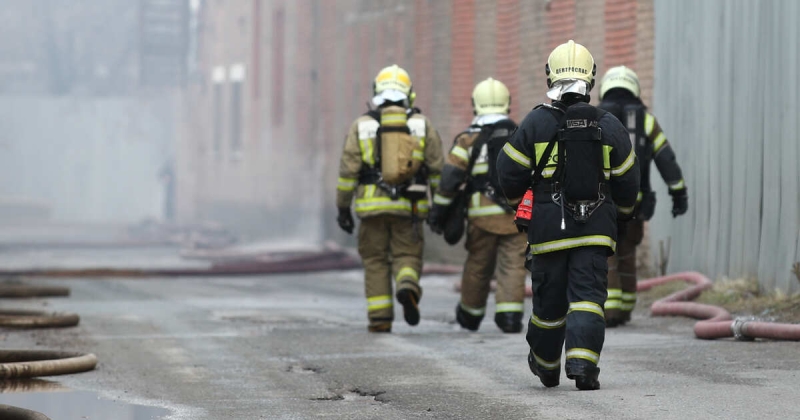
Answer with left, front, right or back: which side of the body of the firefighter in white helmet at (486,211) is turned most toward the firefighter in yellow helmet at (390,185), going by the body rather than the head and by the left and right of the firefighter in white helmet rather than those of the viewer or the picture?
left

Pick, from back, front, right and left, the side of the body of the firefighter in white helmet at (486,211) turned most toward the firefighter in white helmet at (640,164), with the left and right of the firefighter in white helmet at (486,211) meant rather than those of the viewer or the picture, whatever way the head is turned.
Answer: right

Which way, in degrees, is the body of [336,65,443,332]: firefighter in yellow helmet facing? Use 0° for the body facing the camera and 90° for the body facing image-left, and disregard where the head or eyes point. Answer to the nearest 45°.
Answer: approximately 180°

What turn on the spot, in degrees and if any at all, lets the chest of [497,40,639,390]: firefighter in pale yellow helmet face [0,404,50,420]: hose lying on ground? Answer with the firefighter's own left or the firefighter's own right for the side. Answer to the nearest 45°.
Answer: approximately 135° to the firefighter's own left

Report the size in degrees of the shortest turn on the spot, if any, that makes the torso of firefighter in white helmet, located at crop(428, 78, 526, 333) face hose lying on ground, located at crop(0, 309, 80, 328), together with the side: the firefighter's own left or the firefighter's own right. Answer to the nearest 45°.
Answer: approximately 90° to the firefighter's own left

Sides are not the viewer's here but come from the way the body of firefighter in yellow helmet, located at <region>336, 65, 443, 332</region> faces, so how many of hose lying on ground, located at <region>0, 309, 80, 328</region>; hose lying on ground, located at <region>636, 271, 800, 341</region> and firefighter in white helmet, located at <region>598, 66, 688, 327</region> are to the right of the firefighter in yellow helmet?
2

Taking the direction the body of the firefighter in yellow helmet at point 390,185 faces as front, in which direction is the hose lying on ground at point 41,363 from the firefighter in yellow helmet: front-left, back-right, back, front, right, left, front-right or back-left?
back-left

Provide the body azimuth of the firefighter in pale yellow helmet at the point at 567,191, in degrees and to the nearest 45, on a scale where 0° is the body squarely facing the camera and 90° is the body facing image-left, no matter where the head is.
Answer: approximately 180°

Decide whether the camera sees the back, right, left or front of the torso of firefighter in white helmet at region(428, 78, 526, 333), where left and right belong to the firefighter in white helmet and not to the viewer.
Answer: back

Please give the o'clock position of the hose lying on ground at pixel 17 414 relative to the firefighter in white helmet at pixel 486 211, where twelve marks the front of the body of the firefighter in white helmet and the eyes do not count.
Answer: The hose lying on ground is roughly at 7 o'clock from the firefighter in white helmet.

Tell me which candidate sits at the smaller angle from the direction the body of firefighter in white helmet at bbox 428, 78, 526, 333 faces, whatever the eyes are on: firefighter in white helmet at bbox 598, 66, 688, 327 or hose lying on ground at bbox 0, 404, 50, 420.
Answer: the firefighter in white helmet
